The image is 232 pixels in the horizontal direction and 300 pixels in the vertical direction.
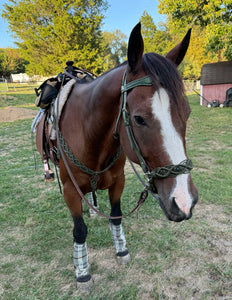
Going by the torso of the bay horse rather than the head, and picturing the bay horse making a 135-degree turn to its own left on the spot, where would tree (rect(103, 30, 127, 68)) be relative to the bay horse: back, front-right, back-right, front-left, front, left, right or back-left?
front

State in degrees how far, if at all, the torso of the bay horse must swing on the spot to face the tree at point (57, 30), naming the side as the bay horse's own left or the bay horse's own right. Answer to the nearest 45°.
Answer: approximately 135° to the bay horse's own left

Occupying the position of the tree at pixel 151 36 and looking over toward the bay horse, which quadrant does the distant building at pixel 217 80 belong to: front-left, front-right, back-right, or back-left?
front-left

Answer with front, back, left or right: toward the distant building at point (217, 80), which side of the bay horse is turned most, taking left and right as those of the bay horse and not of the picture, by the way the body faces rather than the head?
left

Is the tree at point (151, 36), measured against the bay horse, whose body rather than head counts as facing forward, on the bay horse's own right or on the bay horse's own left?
on the bay horse's own left
